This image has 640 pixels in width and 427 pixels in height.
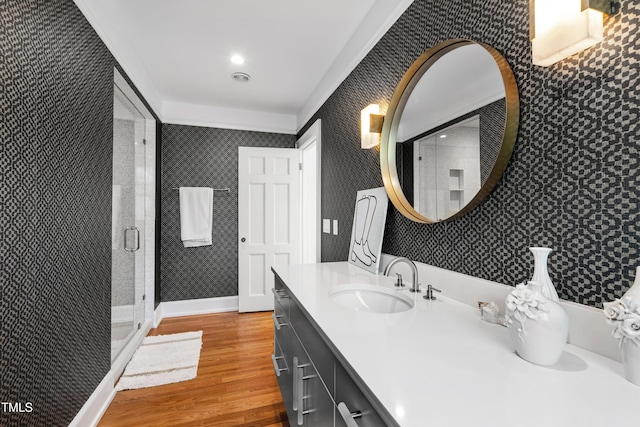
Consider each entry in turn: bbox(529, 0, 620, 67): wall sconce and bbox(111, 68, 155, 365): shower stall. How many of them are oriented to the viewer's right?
1

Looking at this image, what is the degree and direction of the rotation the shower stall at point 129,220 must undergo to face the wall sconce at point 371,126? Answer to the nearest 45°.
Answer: approximately 45° to its right

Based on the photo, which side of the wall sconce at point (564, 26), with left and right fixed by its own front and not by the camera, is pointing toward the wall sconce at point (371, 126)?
right

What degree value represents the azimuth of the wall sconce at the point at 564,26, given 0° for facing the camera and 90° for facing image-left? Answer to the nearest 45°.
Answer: approximately 45°

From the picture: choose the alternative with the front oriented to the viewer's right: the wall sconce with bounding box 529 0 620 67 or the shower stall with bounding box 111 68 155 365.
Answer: the shower stall

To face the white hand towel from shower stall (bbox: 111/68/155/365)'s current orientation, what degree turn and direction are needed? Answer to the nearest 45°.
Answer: approximately 45° to its left

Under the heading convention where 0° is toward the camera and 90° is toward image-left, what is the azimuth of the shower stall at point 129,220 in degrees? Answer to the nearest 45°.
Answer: approximately 270°

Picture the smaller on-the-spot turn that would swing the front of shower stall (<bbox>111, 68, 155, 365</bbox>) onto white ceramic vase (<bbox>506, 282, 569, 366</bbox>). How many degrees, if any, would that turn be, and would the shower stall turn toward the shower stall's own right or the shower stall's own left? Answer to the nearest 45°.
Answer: approximately 90° to the shower stall's own right

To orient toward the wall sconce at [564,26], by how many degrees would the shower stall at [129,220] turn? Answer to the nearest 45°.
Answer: approximately 90° to its right

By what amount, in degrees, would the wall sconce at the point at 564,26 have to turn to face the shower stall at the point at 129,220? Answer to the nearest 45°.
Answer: approximately 45° to its right
